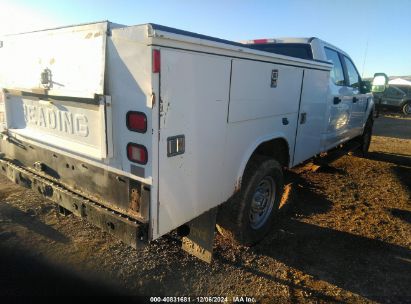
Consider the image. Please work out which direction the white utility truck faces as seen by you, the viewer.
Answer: facing away from the viewer and to the right of the viewer
